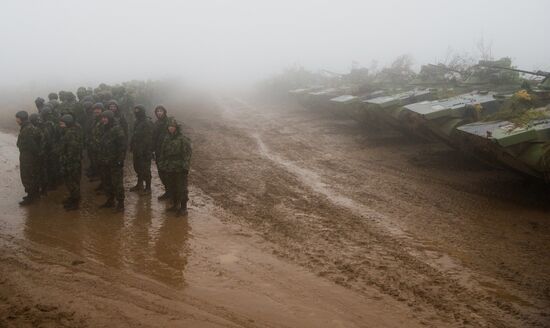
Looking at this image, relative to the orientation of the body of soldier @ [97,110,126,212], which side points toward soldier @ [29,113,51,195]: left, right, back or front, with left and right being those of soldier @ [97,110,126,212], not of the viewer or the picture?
right

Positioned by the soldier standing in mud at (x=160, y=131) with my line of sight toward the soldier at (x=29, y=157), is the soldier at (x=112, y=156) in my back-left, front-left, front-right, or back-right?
front-left

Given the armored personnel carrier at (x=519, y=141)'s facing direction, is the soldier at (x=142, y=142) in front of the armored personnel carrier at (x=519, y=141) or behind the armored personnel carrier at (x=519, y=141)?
in front

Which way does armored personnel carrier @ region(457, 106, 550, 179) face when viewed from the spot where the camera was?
facing the viewer and to the left of the viewer

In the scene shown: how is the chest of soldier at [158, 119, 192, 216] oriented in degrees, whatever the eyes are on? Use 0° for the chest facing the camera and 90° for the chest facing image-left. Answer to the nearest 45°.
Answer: approximately 45°

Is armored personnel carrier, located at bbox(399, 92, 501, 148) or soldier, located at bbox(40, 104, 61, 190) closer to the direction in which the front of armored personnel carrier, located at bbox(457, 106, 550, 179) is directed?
the soldier

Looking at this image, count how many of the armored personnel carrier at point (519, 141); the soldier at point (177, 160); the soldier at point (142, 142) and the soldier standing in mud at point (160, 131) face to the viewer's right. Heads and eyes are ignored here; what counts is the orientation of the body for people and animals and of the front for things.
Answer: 0

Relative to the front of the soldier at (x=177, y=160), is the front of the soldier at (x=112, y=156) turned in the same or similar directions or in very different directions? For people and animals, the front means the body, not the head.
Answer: same or similar directions

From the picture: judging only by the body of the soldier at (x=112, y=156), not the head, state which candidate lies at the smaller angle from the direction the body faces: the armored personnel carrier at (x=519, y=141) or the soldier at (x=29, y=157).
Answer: the soldier

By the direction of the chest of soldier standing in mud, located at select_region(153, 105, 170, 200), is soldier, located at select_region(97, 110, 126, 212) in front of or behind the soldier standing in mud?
in front

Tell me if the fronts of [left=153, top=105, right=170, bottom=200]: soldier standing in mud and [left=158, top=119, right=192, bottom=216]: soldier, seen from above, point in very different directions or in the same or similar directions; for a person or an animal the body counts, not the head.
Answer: same or similar directions

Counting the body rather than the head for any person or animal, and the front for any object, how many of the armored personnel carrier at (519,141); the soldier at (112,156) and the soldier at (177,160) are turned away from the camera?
0
